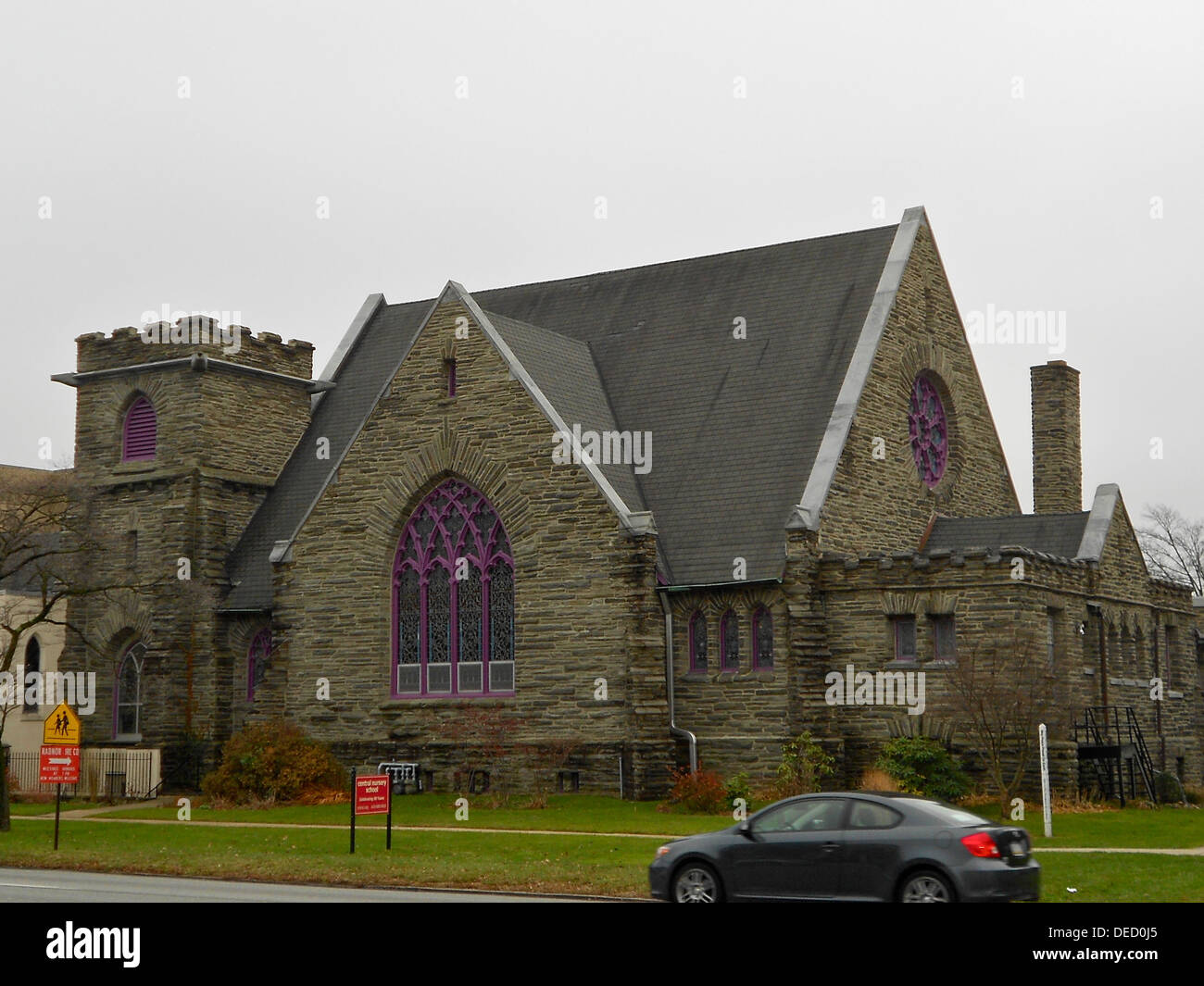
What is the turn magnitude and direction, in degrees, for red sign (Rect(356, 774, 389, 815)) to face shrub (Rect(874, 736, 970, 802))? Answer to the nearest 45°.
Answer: approximately 135° to its left

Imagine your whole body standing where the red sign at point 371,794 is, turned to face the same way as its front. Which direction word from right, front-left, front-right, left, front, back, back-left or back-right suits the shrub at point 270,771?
back

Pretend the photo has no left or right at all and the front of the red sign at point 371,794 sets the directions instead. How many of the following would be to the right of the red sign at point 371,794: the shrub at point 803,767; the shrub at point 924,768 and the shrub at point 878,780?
0

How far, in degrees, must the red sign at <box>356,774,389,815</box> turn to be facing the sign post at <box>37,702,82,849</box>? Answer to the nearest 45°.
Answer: approximately 135° to its right

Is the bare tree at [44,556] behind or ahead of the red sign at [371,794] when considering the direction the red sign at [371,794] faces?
behind

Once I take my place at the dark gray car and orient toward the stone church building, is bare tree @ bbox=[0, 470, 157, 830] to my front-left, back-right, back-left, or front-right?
front-left

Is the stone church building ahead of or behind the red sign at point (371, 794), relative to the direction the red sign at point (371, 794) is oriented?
behind

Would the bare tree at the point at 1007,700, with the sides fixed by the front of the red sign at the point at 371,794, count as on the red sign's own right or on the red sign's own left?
on the red sign's own left

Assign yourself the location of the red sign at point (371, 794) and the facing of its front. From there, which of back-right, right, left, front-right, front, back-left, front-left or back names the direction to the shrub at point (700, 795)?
back-left

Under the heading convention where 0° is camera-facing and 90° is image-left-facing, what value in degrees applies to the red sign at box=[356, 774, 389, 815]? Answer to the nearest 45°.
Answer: approximately 0°

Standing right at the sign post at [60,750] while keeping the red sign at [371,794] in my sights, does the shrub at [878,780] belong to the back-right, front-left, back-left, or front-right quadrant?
front-left

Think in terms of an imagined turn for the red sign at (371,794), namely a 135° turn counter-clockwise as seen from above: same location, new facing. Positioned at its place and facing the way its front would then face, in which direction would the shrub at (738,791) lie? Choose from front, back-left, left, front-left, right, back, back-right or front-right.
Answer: front

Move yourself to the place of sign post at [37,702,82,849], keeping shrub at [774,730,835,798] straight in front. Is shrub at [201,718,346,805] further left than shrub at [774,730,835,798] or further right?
left

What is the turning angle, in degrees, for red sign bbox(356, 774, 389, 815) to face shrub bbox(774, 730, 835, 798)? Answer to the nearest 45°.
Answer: approximately 135° to its left
